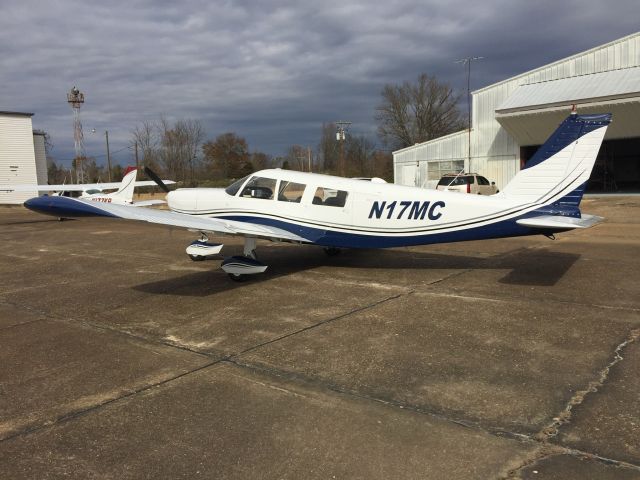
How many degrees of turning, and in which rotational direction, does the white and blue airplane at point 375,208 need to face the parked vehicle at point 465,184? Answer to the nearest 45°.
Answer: approximately 45° to its right

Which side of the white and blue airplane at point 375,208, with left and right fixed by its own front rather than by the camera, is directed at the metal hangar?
right

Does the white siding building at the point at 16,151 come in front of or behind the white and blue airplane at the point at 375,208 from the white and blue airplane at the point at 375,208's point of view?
in front

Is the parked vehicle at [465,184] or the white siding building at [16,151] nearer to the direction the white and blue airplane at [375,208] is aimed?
the white siding building

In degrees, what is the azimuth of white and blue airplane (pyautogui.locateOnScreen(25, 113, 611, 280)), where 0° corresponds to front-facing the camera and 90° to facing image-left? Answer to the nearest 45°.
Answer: approximately 135°
